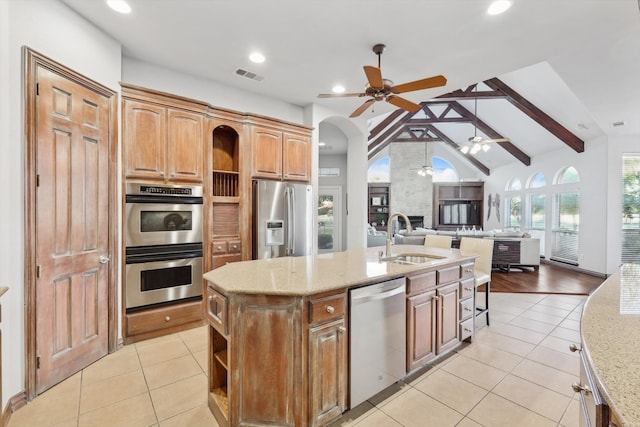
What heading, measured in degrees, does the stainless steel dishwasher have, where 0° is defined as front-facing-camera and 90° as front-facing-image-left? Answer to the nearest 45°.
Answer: approximately 315°

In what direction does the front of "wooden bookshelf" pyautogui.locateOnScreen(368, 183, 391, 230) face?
toward the camera

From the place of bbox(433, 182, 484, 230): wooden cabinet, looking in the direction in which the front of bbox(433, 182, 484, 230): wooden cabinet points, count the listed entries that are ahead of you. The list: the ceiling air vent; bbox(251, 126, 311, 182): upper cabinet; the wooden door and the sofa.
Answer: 4

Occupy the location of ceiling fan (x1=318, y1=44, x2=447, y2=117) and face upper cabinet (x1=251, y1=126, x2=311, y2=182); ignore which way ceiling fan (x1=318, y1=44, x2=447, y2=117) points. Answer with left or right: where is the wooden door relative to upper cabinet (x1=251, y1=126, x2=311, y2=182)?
left

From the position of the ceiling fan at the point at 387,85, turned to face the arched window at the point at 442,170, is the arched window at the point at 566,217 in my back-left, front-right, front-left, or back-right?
front-right

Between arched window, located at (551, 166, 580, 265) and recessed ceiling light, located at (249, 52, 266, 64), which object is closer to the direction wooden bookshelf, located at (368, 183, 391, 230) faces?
the recessed ceiling light

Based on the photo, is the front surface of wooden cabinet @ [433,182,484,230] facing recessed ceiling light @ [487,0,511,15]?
yes

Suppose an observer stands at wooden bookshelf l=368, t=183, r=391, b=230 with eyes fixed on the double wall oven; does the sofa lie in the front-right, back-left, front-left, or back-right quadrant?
front-left

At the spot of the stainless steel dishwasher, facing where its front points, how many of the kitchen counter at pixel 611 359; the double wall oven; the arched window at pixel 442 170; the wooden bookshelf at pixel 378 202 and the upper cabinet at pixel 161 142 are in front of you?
1

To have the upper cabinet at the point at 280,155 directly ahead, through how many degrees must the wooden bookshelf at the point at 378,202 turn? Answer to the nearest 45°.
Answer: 0° — it already faces it

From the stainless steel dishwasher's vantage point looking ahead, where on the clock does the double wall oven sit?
The double wall oven is roughly at 5 o'clock from the stainless steel dishwasher.

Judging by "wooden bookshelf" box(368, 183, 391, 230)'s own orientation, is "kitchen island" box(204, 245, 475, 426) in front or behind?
in front

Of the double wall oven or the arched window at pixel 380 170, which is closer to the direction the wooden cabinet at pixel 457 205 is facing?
the double wall oven

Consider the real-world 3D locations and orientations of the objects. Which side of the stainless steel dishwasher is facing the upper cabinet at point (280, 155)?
back

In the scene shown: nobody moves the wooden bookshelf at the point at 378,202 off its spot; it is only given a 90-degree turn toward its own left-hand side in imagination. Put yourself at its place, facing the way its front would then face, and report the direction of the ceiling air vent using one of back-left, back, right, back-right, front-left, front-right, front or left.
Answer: right

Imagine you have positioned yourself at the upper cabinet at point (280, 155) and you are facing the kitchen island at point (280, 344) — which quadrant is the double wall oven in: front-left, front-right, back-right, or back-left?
front-right

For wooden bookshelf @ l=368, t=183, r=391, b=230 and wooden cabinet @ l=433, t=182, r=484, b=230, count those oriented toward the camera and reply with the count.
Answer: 2

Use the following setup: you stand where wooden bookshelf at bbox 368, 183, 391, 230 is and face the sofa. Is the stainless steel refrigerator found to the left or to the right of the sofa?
right

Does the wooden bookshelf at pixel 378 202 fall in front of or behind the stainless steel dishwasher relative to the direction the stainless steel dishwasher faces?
behind

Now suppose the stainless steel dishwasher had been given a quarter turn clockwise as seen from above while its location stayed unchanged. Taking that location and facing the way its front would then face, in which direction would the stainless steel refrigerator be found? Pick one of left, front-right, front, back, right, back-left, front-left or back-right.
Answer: right

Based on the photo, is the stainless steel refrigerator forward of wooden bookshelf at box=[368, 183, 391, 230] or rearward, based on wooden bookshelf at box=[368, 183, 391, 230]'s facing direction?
forward
